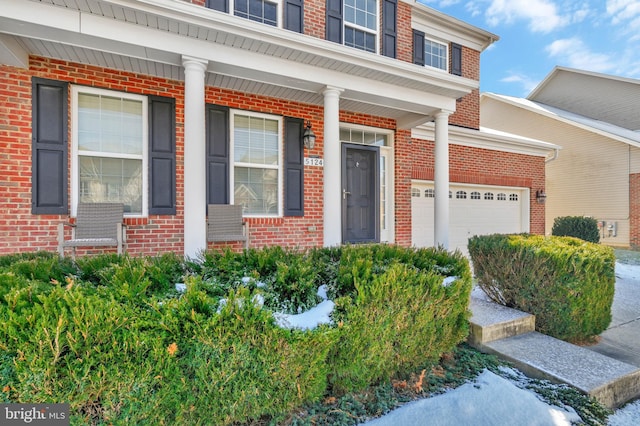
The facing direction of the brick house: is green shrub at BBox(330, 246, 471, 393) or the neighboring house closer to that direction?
the green shrub

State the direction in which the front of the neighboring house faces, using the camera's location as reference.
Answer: facing to the right of the viewer

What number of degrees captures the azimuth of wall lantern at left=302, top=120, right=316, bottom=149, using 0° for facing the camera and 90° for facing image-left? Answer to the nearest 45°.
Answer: approximately 315°

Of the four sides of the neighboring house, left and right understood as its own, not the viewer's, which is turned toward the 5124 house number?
right

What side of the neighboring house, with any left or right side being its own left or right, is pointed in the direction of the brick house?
right

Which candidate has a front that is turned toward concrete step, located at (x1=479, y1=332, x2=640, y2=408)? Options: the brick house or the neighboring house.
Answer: the brick house

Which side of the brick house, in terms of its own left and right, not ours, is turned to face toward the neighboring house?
left
